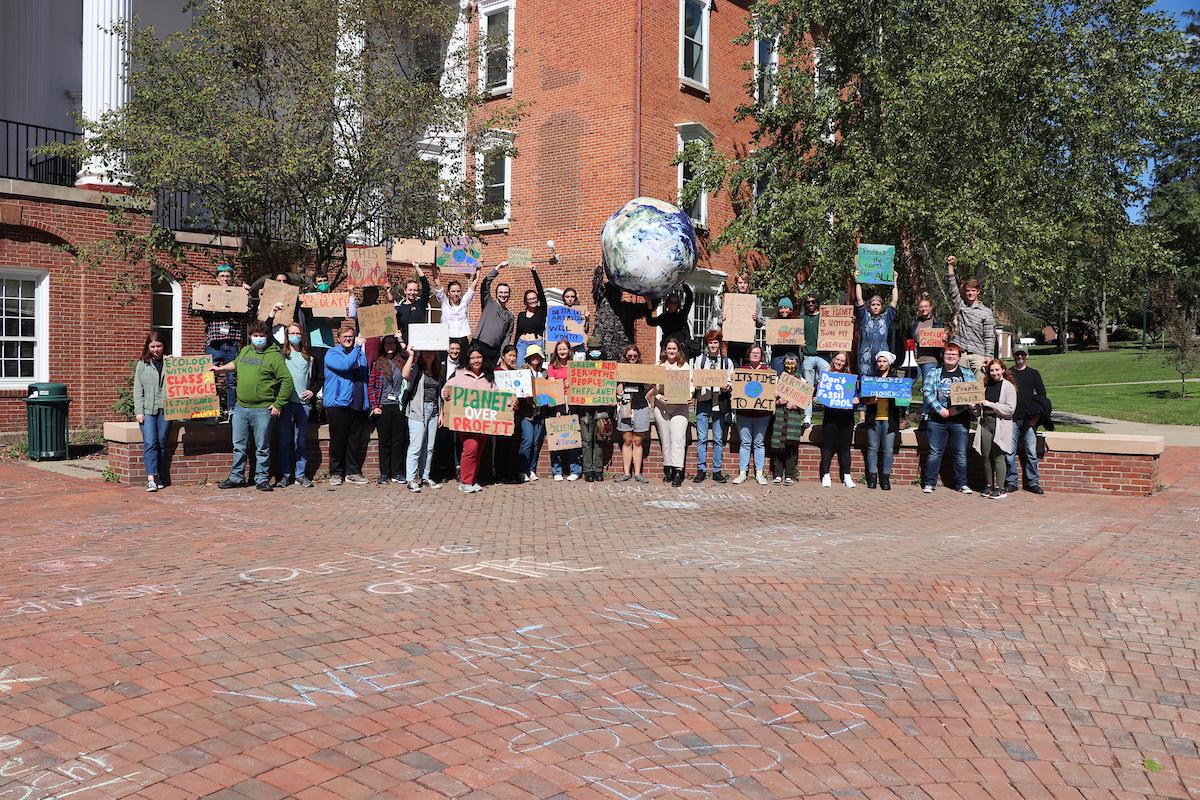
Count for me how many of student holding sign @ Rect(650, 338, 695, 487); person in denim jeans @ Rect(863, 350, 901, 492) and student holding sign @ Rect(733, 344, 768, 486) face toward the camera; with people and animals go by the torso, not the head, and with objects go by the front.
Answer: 3

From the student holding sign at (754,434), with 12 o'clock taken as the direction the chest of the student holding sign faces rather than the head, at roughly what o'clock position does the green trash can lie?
The green trash can is roughly at 3 o'clock from the student holding sign.

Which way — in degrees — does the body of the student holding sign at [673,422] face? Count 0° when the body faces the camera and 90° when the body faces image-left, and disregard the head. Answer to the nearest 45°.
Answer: approximately 0°

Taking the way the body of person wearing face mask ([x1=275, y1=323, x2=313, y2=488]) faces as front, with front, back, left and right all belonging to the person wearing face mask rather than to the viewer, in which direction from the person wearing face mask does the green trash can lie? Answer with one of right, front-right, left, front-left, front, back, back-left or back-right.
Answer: back-right

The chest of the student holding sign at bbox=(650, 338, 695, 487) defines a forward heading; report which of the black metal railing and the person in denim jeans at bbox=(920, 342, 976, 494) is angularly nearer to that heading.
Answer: the person in denim jeans

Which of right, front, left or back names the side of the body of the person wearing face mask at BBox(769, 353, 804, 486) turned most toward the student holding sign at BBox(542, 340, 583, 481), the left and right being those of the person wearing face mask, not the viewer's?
right

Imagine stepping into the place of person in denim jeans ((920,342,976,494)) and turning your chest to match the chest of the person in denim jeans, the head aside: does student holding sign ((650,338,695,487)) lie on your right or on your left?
on your right
